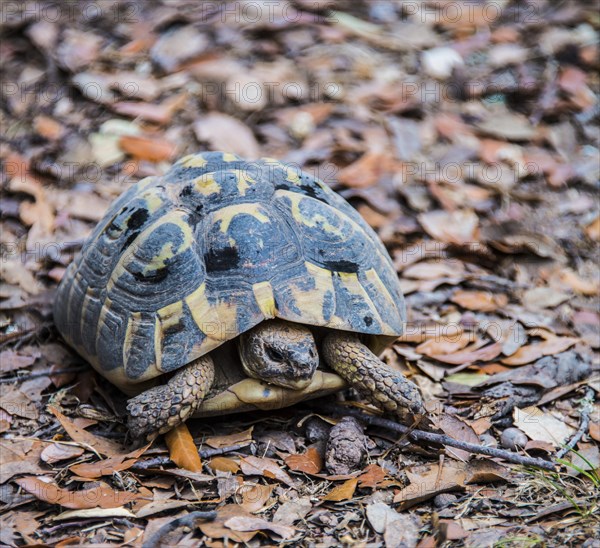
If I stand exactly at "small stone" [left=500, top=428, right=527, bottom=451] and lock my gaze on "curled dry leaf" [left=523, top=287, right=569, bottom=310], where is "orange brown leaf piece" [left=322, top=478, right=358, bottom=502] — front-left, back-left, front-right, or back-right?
back-left

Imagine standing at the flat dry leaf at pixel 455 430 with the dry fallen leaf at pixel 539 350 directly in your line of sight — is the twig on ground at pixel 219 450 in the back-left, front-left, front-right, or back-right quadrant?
back-left

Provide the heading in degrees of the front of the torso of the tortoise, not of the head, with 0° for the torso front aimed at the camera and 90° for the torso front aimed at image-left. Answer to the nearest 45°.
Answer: approximately 315°

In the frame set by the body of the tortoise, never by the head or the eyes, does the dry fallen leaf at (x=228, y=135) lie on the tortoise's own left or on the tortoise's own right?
on the tortoise's own left

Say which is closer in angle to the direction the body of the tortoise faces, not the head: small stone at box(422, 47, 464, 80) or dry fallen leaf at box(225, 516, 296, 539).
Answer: the dry fallen leaf

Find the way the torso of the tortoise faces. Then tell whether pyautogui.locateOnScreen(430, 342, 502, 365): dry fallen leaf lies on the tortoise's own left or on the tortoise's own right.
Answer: on the tortoise's own left
